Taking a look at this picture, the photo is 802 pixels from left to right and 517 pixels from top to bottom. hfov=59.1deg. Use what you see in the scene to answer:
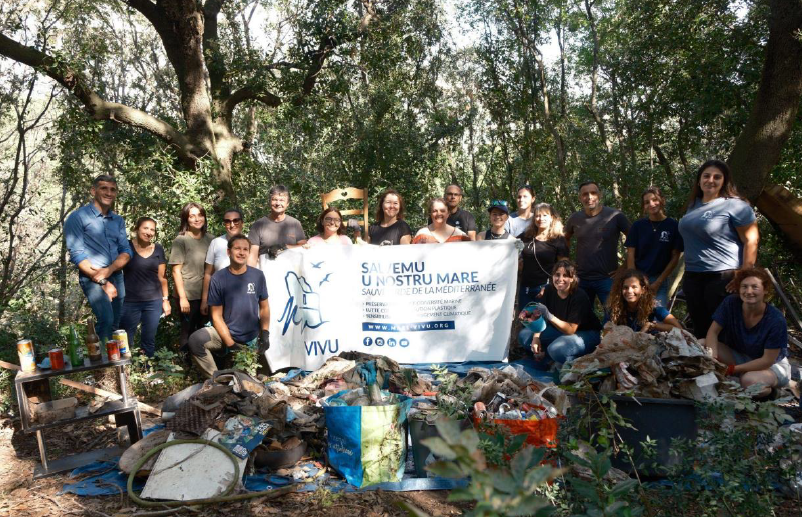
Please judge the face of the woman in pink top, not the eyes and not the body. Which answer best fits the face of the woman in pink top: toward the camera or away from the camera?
toward the camera

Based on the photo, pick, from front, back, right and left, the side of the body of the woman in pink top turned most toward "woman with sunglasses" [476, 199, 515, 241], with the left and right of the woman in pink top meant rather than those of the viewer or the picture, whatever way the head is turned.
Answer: left

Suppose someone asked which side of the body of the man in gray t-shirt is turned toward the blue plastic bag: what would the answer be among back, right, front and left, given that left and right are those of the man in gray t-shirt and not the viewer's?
front

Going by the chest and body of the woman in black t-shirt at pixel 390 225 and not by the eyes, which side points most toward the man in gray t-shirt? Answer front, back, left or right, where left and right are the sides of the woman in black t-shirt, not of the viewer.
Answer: right

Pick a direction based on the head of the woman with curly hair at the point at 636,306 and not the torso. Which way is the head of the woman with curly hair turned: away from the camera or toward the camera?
toward the camera

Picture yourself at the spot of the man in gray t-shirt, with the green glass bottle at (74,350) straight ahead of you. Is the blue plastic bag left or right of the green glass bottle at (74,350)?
left

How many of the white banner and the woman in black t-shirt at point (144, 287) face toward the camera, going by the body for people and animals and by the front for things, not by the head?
2

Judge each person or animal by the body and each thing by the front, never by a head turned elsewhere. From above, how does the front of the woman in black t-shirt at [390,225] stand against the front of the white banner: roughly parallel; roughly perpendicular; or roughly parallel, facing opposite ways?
roughly parallel

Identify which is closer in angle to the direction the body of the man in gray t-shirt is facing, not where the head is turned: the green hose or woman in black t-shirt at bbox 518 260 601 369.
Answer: the green hose

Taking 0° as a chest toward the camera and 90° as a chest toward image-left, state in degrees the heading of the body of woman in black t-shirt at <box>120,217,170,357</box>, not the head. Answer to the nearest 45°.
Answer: approximately 0°

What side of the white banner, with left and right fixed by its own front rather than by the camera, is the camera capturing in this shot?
front
